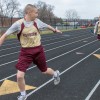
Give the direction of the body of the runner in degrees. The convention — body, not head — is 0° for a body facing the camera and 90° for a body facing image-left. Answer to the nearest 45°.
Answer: approximately 0°
